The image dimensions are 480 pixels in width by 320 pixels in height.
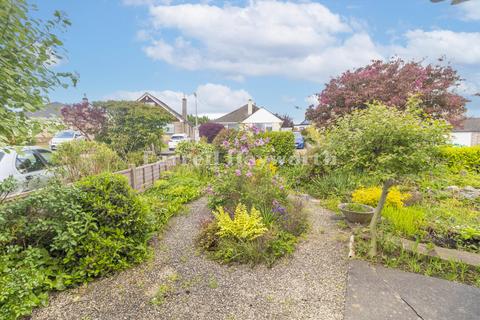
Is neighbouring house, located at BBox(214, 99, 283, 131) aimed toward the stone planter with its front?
yes

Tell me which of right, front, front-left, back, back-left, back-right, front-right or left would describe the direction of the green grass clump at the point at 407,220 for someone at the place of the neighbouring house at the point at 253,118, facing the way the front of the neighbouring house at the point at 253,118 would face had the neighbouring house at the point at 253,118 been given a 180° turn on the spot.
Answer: back

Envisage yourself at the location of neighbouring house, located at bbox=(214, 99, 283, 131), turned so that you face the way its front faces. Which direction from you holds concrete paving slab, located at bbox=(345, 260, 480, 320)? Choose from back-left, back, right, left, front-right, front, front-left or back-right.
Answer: front

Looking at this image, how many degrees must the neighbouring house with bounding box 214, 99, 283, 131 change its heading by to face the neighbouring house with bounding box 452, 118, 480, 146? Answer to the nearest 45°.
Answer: approximately 90° to its left

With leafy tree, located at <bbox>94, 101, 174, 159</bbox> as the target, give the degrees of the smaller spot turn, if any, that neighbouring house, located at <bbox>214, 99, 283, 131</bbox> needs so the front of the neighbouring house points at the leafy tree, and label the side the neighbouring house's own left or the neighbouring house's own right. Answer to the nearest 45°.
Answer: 0° — it already faces it

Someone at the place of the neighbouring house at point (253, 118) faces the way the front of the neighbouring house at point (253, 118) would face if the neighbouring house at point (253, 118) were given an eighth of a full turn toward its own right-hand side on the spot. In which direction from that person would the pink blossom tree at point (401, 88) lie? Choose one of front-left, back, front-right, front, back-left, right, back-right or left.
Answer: front-left

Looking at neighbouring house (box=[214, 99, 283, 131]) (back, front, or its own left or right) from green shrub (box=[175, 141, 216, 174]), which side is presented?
front

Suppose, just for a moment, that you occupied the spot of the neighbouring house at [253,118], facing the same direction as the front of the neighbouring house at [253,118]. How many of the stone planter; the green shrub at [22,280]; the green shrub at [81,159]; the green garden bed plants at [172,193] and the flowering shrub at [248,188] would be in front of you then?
5

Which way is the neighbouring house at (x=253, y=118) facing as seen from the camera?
toward the camera

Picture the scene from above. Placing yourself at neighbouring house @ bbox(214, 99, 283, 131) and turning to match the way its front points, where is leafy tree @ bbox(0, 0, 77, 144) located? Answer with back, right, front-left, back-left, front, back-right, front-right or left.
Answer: front

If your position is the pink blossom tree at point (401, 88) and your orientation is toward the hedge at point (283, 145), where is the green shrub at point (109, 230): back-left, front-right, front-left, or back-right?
front-left

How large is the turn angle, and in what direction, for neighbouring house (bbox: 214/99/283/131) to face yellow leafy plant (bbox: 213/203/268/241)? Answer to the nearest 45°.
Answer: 0° — it already faces it

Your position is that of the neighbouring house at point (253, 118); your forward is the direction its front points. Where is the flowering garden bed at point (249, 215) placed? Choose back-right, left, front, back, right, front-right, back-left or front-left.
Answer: front

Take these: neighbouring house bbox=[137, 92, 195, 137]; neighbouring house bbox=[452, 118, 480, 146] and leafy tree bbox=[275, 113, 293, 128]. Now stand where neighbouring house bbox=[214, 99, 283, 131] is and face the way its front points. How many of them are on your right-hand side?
1

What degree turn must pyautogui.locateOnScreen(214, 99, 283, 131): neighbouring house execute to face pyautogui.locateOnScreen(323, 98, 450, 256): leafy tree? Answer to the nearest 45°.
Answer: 0° — it already faces it

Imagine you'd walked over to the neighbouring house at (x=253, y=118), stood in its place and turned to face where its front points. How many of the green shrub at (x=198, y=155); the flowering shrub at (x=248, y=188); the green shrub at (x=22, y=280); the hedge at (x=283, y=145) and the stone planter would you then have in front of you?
5

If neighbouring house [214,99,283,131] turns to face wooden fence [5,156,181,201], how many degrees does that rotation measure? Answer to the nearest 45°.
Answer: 0° — it already faces it

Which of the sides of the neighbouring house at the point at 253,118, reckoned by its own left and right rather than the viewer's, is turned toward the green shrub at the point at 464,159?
front

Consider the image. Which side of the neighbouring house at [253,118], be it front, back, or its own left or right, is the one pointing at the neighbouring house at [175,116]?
right

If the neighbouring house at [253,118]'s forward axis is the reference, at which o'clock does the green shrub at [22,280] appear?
The green shrub is roughly at 12 o'clock from the neighbouring house.

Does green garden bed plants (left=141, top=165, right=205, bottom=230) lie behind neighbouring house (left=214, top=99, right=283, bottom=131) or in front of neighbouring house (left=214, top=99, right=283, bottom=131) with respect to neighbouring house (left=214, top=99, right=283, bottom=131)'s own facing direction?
in front
